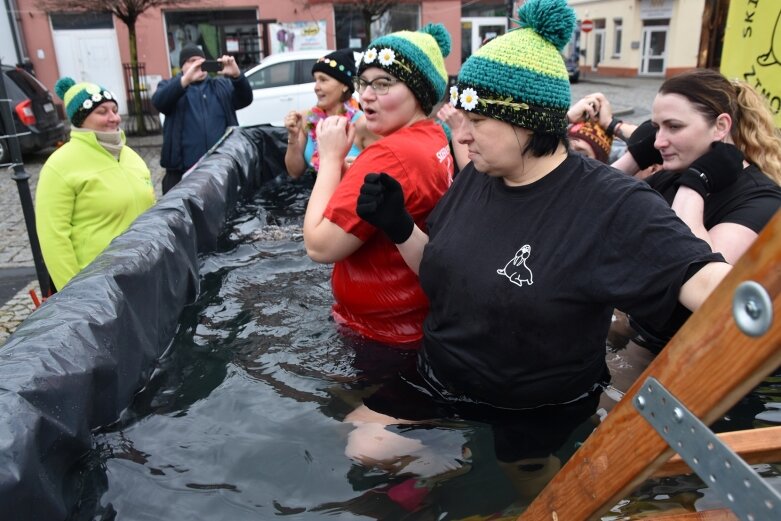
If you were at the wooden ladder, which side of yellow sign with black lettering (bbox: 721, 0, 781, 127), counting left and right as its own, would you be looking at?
front

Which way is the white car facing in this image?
to the viewer's left

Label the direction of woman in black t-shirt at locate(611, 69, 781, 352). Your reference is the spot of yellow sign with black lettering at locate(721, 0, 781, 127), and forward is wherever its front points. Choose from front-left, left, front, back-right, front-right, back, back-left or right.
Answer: front

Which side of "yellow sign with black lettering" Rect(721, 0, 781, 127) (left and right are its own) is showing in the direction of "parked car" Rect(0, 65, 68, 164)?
right

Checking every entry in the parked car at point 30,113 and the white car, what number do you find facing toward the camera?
0

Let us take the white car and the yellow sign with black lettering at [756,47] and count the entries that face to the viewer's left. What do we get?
1

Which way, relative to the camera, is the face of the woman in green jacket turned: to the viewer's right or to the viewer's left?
to the viewer's right

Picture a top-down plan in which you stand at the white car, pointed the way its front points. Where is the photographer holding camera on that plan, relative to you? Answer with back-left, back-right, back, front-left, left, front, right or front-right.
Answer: left

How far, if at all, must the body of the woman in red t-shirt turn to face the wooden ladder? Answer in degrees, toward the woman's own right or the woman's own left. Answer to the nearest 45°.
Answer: approximately 90° to the woman's own left

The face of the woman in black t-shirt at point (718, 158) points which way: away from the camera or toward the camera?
toward the camera

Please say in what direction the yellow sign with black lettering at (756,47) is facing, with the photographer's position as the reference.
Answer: facing the viewer

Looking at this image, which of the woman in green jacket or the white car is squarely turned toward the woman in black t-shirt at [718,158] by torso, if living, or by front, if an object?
the woman in green jacket

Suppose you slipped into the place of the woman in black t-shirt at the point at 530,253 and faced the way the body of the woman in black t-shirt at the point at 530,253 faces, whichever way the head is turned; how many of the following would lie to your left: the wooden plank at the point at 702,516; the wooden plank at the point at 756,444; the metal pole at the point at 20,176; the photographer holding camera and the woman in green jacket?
2

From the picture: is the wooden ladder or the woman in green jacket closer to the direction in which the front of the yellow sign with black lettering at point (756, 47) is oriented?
the wooden ladder

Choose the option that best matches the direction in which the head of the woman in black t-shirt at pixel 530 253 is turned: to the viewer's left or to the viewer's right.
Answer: to the viewer's left

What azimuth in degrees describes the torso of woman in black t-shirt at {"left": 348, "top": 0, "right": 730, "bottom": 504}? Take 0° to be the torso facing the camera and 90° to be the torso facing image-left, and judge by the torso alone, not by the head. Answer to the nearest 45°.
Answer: approximately 45°

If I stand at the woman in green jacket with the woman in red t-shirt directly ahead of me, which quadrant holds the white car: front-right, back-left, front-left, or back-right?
back-left
